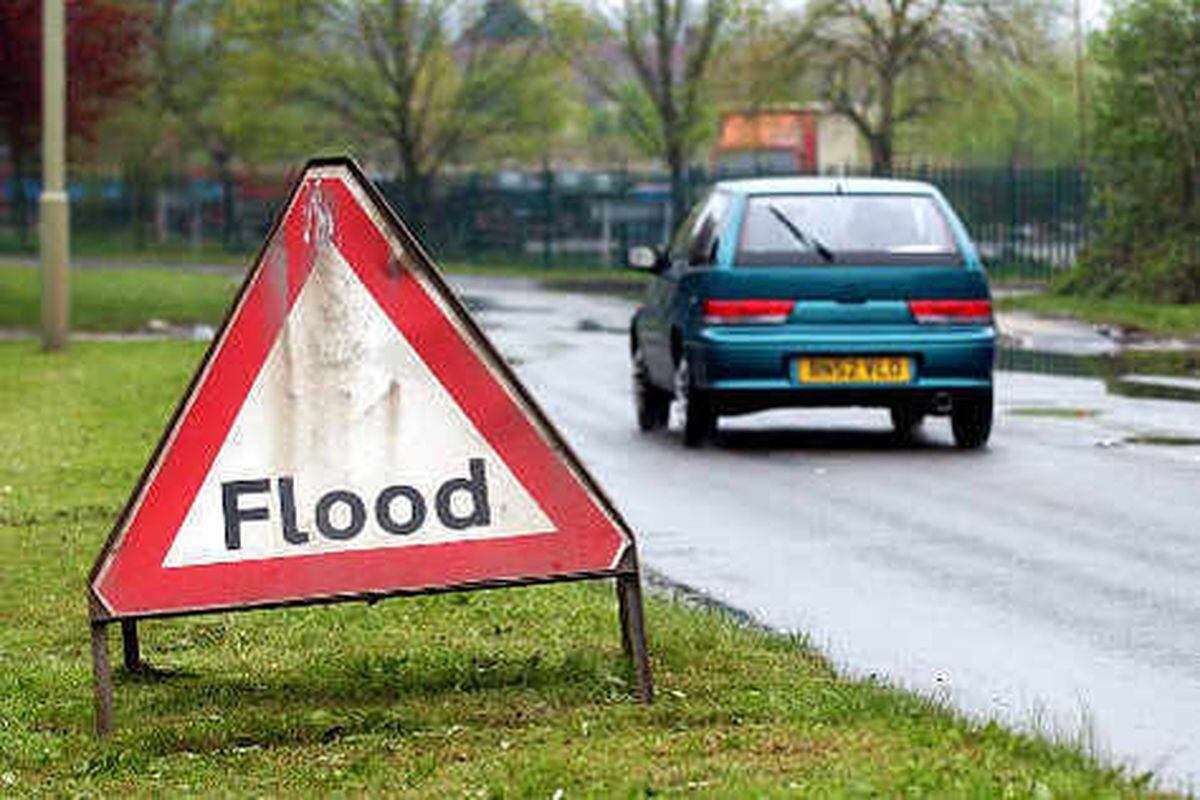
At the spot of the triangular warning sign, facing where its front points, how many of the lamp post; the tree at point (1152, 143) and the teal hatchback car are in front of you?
0

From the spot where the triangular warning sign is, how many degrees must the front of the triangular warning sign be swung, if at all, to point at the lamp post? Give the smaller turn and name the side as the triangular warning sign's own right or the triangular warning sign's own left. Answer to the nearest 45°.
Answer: approximately 180°

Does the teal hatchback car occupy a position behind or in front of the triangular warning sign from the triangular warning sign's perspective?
behind

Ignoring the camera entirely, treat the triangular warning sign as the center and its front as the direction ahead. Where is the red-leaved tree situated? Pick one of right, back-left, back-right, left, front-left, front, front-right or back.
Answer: back

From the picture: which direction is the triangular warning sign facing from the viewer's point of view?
toward the camera

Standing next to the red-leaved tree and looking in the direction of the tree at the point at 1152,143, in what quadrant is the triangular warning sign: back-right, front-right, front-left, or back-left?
front-right

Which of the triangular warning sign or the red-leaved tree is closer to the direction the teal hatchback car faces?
the red-leaved tree

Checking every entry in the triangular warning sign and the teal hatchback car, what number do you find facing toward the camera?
1

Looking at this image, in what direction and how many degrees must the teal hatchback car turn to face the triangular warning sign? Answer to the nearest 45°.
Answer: approximately 180°

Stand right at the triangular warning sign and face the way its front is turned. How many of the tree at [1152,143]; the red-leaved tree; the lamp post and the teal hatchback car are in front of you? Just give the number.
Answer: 0

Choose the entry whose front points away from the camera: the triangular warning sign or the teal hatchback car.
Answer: the teal hatchback car

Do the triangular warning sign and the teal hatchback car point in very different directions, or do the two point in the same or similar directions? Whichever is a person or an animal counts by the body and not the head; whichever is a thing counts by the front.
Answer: very different directions

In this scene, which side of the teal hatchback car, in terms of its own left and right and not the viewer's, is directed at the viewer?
back

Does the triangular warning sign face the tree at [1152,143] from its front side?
no
